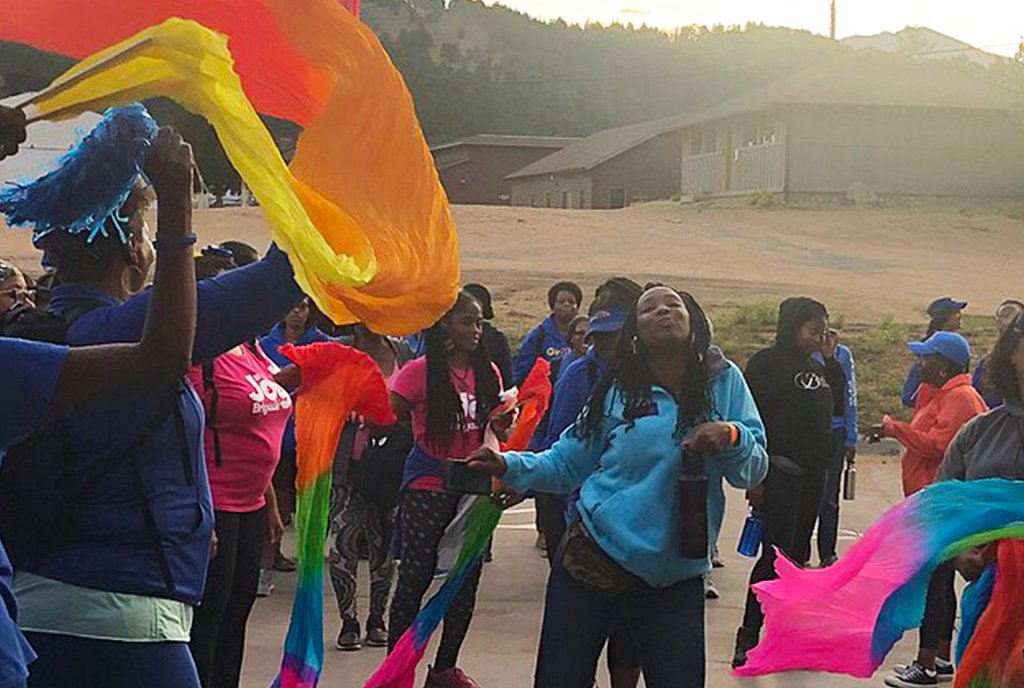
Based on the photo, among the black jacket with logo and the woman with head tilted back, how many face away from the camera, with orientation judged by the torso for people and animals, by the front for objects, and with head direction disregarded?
0

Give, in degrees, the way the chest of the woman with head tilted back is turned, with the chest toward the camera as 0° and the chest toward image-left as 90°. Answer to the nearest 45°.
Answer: approximately 0°

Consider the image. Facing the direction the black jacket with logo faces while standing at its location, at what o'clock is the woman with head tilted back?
The woman with head tilted back is roughly at 2 o'clock from the black jacket with logo.

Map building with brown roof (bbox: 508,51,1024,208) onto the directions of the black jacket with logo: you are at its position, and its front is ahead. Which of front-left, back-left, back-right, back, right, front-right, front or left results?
back-left

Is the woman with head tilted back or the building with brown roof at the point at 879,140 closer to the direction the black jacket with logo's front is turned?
the woman with head tilted back

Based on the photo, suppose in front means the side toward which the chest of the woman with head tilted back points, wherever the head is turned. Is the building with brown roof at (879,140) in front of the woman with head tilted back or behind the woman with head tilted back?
behind

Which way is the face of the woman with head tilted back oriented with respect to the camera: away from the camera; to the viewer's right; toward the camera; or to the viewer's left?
toward the camera
